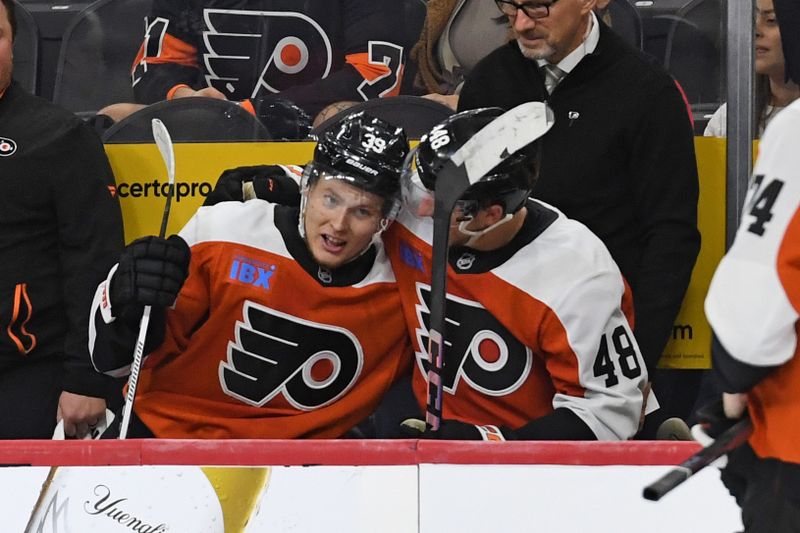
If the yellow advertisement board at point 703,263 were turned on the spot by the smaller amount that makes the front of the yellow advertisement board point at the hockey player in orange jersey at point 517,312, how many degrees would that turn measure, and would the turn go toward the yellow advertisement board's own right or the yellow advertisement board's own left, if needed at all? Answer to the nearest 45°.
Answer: approximately 45° to the yellow advertisement board's own right

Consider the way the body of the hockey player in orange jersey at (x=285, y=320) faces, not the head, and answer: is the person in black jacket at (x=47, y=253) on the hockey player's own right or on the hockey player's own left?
on the hockey player's own right

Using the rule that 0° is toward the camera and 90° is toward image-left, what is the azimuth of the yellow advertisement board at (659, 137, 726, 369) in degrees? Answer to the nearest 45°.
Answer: approximately 0°

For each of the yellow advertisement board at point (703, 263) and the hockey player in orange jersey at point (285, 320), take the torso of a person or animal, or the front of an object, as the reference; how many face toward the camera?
2

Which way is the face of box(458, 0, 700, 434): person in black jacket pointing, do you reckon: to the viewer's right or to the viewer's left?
to the viewer's left

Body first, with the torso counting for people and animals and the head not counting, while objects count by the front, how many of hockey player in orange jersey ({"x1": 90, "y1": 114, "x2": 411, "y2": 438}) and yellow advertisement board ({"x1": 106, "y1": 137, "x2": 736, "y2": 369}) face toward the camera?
2

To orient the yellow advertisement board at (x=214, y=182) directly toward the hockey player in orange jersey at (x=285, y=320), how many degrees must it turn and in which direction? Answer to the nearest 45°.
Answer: approximately 45° to its left

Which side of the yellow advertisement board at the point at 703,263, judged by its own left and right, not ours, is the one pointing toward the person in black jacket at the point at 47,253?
right

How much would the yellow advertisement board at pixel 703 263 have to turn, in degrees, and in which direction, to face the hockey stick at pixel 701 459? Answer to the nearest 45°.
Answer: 0° — it already faces it
